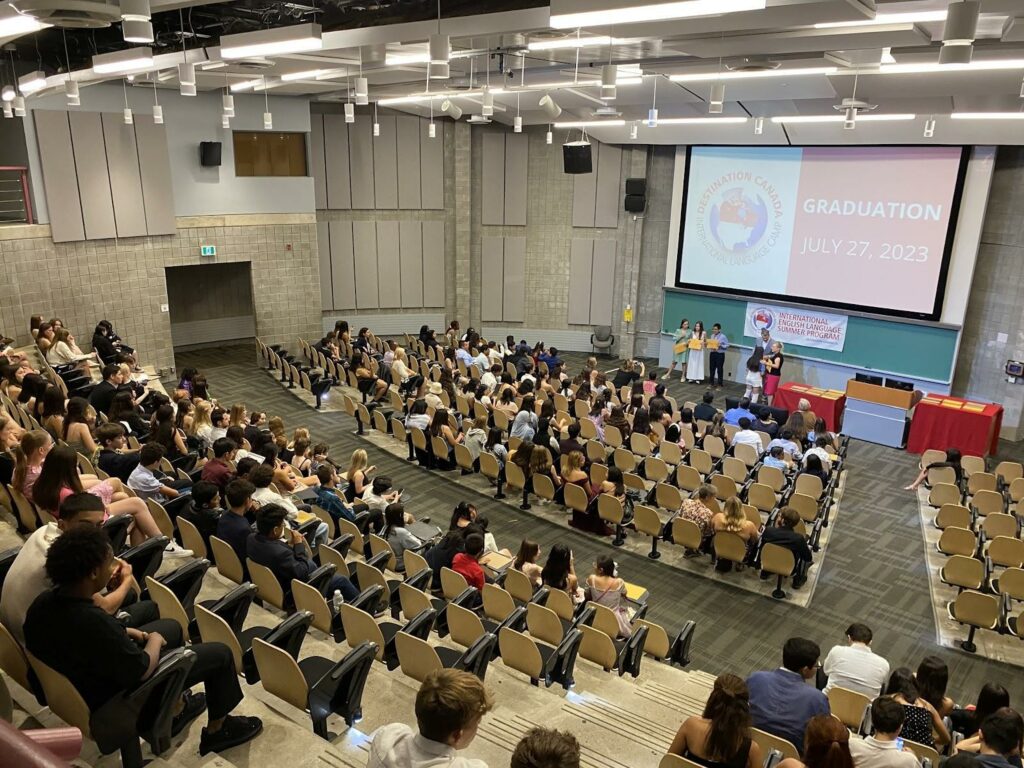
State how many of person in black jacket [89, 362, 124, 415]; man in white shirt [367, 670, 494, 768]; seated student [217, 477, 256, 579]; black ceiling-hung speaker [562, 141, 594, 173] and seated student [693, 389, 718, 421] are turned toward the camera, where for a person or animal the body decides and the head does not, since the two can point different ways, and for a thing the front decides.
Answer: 1

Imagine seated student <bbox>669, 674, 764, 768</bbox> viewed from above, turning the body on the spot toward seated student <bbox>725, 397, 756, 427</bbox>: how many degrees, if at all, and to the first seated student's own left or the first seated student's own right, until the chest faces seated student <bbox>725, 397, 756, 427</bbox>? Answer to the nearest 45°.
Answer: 0° — they already face them

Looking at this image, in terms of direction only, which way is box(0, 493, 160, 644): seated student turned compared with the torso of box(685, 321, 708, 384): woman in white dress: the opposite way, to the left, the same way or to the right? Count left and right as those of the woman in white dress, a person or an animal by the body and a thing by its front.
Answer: the opposite way

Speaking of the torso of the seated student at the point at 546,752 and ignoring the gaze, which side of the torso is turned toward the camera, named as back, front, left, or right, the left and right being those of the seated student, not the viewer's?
back

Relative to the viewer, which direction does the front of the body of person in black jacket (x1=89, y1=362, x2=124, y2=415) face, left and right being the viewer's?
facing to the right of the viewer

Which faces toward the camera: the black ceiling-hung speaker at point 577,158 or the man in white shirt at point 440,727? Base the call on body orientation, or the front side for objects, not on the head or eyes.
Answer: the black ceiling-hung speaker

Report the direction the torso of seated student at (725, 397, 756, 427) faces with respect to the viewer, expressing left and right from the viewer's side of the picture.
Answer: facing away from the viewer and to the right of the viewer

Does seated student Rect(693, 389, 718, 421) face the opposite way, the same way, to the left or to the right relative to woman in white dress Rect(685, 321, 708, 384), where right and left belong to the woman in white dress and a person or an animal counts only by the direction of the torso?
the opposite way

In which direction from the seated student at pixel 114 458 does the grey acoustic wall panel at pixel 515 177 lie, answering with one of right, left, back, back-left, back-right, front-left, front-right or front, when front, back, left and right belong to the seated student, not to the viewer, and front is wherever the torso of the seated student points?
front-left

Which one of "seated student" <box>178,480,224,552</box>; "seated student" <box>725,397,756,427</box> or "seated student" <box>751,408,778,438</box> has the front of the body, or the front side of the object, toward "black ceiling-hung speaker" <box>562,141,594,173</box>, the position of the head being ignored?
"seated student" <box>178,480,224,552</box>

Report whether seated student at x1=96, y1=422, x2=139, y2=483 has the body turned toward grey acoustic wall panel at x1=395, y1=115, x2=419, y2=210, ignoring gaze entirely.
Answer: no

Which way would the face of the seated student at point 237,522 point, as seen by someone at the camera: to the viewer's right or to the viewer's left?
to the viewer's right

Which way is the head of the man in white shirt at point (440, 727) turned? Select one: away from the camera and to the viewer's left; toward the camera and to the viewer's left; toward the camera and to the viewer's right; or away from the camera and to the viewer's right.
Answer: away from the camera and to the viewer's right

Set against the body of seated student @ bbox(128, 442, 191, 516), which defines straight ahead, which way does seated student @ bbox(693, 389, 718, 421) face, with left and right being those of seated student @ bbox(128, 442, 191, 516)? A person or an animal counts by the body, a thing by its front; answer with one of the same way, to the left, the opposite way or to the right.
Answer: the same way

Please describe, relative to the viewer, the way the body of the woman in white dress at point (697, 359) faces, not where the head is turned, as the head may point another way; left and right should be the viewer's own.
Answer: facing the viewer and to the left of the viewer

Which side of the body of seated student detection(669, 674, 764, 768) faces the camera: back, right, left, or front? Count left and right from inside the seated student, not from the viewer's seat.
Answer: back

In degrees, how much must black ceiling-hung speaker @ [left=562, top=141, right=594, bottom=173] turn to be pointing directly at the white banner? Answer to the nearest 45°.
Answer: approximately 90° to its left

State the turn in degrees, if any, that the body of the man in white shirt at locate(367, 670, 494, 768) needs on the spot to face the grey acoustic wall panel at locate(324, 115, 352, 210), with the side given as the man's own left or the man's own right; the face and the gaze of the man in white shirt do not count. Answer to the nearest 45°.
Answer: approximately 45° to the man's own left

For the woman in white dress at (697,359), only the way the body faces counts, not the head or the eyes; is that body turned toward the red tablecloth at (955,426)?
no

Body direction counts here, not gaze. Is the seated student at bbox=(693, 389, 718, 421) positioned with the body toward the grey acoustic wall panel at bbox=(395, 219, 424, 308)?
no
